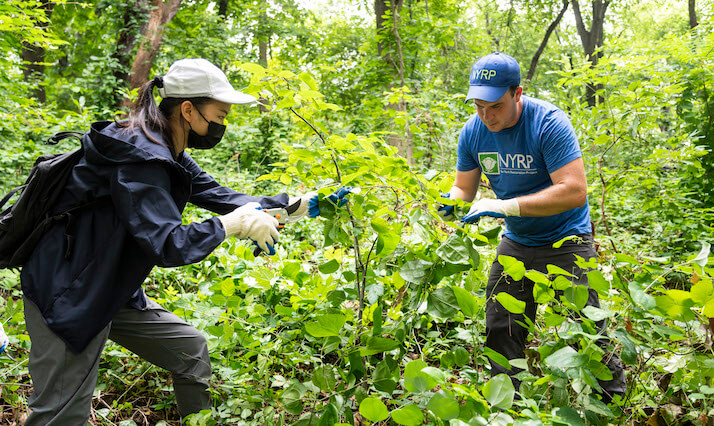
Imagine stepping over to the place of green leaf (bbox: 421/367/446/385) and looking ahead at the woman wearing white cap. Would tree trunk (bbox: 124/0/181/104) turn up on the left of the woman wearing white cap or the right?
right

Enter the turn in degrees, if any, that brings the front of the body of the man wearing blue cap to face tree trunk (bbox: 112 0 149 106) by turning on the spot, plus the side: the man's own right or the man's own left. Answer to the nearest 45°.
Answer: approximately 90° to the man's own right

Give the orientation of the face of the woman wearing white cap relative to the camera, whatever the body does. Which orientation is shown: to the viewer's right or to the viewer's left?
to the viewer's right

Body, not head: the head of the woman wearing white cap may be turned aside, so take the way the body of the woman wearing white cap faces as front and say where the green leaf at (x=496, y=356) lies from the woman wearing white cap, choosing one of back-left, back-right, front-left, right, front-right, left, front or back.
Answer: front-right

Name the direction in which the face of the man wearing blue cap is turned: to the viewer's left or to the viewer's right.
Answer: to the viewer's left

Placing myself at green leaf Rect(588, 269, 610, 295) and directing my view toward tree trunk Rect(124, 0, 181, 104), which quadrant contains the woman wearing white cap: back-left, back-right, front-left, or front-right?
front-left

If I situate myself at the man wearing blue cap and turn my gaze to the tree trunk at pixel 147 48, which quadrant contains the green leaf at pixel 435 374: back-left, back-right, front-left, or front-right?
back-left

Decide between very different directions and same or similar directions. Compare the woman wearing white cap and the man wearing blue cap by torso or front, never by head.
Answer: very different directions

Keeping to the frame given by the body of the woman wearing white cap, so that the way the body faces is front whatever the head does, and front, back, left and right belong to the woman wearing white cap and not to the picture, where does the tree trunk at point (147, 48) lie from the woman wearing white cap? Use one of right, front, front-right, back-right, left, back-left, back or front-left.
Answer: left

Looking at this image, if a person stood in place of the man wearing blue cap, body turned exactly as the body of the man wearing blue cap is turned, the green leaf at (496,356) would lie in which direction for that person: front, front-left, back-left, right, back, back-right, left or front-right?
front-left

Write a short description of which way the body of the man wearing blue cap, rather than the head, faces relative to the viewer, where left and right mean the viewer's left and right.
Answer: facing the viewer and to the left of the viewer

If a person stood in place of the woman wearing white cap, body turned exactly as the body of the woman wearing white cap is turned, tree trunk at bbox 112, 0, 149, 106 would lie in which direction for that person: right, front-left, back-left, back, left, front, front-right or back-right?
left

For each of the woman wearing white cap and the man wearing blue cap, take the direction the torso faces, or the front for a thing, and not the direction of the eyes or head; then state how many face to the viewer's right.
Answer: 1

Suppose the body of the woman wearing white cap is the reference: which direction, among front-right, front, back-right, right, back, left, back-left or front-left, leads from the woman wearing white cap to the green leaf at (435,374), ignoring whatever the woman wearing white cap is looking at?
front-right

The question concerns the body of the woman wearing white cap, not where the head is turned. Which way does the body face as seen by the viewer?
to the viewer's right

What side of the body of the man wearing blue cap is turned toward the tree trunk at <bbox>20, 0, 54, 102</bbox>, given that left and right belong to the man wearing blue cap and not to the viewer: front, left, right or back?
right

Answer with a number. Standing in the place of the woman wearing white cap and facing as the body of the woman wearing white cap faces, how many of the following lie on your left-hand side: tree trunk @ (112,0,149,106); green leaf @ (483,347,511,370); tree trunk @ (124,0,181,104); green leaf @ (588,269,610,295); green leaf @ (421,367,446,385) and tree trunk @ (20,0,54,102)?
3
